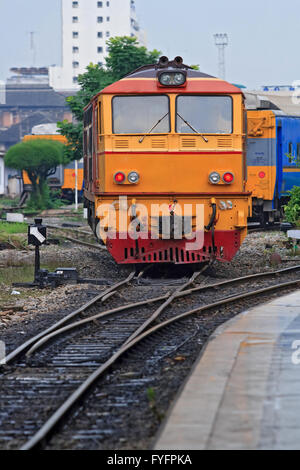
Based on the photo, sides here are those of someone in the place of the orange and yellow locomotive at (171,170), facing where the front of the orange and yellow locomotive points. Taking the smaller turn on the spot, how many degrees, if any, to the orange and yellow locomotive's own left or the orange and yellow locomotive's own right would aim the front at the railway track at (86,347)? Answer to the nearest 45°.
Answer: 0° — it already faces it

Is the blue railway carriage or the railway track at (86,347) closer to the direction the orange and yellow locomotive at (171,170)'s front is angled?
the railway track

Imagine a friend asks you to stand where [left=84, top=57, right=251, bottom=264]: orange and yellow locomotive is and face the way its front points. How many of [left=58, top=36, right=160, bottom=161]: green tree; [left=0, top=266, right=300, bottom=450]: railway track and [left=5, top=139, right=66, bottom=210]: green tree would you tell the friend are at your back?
2

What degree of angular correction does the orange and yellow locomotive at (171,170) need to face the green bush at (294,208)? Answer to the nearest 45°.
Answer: approximately 135° to its left

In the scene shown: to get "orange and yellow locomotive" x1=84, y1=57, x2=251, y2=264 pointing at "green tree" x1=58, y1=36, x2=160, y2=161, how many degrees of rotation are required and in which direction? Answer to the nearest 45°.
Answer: approximately 180°

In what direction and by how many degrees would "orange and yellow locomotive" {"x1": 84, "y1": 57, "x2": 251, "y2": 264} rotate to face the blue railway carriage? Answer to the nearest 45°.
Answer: approximately 180°

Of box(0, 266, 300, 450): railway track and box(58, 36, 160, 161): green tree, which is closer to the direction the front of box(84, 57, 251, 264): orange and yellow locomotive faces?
the railway track

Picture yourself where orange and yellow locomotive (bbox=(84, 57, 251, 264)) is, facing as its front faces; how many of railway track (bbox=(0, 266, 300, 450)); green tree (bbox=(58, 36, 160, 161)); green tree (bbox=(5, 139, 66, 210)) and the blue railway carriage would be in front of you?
1

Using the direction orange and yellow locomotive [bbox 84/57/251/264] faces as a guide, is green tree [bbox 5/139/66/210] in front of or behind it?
behind

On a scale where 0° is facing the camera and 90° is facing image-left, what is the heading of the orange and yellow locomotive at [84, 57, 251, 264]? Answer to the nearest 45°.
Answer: approximately 0°

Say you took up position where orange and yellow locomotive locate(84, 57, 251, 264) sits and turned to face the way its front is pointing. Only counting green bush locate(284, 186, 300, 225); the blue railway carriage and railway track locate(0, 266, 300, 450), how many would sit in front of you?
1
